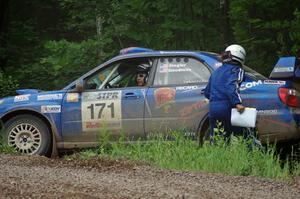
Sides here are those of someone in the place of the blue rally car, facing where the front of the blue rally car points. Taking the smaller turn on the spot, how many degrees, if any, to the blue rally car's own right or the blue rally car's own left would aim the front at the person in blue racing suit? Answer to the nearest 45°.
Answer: approximately 135° to the blue rally car's own left

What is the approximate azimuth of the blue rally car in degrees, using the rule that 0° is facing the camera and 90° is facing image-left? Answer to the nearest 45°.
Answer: approximately 90°
